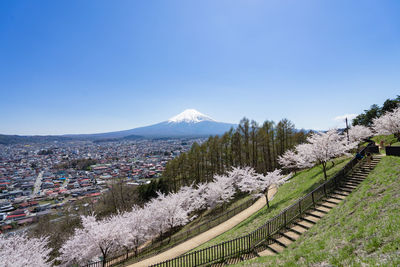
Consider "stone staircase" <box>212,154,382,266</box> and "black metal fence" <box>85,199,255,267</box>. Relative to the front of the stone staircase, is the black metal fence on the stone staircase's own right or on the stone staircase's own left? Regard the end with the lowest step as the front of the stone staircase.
on the stone staircase's own right

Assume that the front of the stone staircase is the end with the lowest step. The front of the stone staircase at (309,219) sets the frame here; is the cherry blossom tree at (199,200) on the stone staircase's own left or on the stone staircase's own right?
on the stone staircase's own right

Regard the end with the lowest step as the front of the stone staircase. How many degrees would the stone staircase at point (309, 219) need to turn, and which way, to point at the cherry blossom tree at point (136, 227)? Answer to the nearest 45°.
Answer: approximately 45° to its right

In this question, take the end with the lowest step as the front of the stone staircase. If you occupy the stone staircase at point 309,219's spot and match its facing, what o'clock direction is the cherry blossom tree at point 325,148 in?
The cherry blossom tree is roughly at 5 o'clock from the stone staircase.

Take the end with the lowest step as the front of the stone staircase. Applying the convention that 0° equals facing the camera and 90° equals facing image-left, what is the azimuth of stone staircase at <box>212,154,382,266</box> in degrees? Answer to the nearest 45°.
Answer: approximately 45°

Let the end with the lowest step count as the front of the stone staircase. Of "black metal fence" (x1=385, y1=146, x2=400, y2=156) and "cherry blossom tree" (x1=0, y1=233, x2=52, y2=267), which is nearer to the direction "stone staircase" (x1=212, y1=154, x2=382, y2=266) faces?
the cherry blossom tree

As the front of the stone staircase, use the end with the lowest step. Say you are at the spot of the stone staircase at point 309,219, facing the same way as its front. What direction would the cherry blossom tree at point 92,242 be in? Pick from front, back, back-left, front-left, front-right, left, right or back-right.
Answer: front-right

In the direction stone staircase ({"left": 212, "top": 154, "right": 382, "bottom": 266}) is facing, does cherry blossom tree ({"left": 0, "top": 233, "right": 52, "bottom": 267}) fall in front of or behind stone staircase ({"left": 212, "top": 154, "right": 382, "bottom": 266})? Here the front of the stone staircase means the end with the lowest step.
in front

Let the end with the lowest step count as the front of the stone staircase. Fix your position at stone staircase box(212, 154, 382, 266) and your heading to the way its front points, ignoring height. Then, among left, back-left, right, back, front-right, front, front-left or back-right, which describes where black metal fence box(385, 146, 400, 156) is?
back
